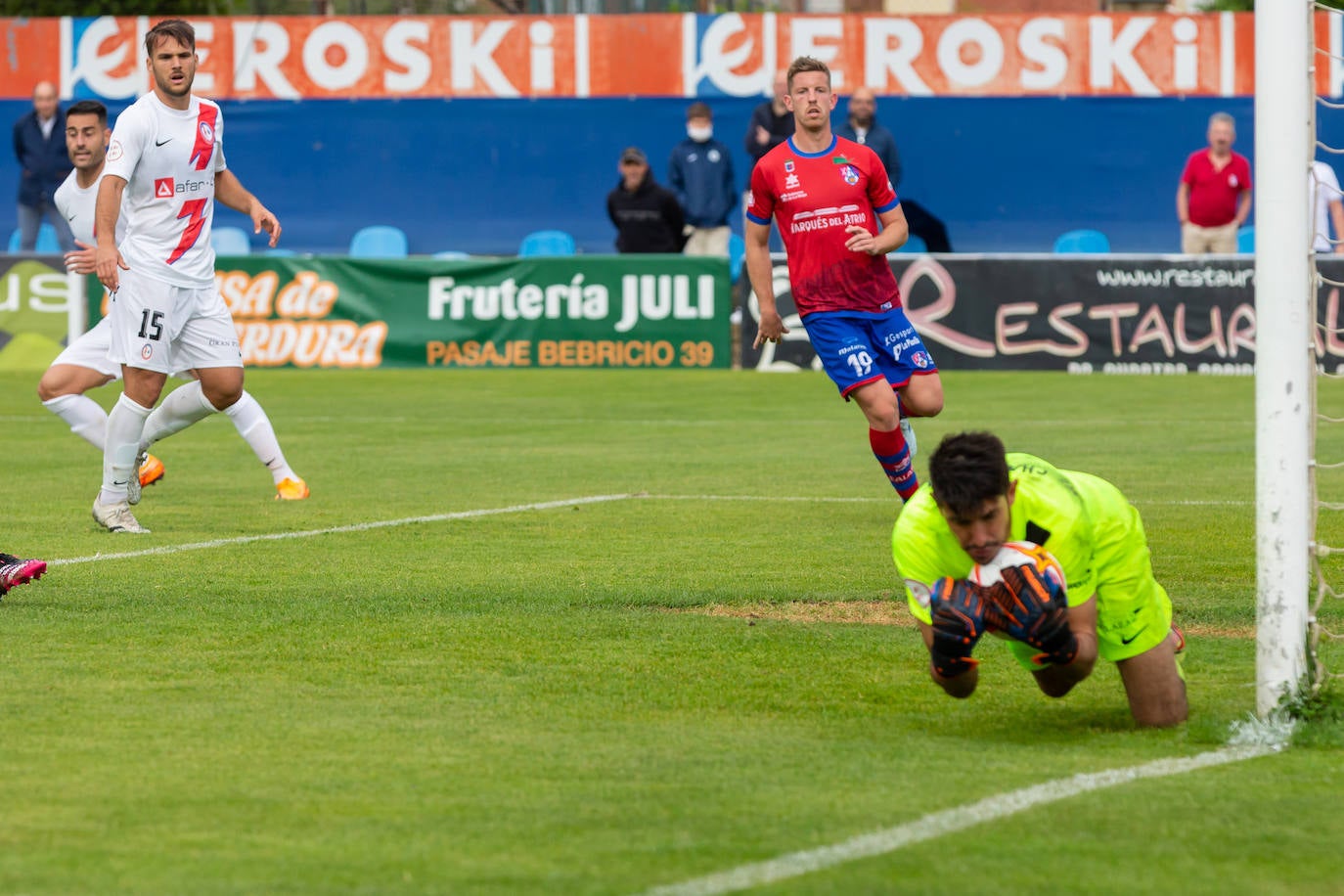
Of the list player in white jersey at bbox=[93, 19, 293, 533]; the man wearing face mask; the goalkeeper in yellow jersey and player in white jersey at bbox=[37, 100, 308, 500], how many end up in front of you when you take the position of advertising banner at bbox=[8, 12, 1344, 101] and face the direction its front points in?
4

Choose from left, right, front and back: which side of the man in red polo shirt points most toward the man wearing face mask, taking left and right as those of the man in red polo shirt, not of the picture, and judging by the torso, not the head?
right

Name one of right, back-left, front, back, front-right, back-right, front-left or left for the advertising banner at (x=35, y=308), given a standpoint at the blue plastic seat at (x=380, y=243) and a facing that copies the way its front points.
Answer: front-right

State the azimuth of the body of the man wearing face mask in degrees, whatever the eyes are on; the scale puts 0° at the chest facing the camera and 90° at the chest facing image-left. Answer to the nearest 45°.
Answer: approximately 0°

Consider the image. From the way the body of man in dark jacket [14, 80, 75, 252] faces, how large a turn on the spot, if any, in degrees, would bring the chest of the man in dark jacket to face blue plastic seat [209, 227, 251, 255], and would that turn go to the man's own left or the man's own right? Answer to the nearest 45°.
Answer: approximately 135° to the man's own left

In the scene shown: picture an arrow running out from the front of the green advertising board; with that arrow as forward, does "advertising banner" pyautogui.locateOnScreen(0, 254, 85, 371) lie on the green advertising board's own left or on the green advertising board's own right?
on the green advertising board's own right

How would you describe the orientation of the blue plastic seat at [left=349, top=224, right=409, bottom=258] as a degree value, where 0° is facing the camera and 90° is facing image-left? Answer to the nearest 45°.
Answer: approximately 0°

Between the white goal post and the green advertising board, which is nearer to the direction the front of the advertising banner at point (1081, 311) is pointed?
the white goal post
